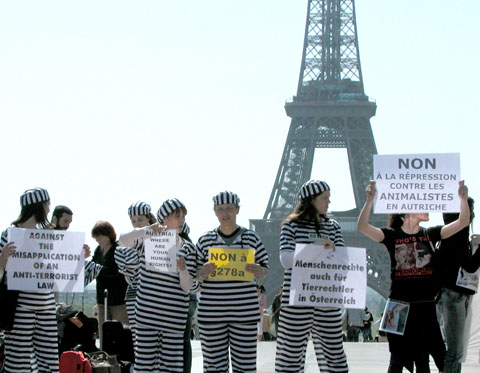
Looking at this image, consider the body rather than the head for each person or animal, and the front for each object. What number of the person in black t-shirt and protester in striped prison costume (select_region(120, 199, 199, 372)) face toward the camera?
2

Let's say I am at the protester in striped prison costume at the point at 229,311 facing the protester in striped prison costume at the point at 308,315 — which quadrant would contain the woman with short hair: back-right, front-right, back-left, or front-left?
back-left

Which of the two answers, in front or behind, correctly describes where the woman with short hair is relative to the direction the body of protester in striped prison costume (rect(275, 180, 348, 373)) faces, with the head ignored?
behind

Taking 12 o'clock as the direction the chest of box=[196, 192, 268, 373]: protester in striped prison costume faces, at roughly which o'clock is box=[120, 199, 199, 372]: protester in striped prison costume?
box=[120, 199, 199, 372]: protester in striped prison costume is roughly at 4 o'clock from box=[196, 192, 268, 373]: protester in striped prison costume.

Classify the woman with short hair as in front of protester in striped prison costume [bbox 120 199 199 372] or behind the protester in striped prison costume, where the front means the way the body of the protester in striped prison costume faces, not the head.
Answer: behind

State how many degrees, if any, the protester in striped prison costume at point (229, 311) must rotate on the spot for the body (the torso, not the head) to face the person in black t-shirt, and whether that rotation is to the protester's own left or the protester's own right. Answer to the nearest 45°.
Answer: approximately 90° to the protester's own left

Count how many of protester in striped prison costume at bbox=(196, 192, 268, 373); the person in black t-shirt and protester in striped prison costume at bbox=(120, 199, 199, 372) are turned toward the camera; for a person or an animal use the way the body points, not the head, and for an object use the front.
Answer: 3

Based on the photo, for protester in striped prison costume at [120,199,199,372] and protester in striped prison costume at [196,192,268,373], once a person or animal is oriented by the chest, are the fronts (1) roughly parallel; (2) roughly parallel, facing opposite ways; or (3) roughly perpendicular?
roughly parallel

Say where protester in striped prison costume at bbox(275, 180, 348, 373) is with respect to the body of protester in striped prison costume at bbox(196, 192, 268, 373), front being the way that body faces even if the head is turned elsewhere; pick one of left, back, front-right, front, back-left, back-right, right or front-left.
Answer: left

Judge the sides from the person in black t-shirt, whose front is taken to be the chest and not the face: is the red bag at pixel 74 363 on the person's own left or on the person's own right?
on the person's own right

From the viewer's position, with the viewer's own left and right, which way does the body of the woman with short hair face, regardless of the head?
facing the viewer and to the left of the viewer

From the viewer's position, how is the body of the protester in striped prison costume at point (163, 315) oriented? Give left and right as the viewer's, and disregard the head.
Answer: facing the viewer

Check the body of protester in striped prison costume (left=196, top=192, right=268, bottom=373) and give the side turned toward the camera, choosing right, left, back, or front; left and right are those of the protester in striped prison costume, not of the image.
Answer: front

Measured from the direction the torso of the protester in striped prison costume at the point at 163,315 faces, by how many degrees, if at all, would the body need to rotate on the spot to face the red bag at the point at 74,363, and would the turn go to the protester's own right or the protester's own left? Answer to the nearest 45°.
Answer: approximately 135° to the protester's own right
